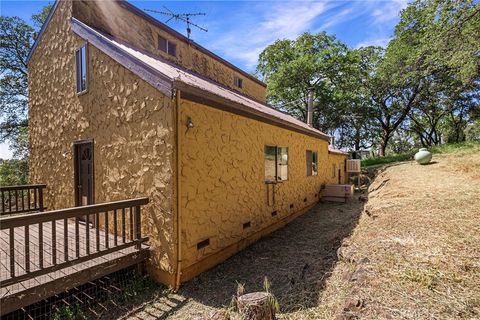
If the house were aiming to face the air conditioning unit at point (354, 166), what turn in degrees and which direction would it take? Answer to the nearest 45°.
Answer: approximately 180°

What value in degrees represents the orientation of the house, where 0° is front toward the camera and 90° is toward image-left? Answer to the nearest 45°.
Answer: approximately 45°

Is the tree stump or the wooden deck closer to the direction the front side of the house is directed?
the wooden deck

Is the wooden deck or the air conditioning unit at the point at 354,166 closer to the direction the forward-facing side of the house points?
the wooden deck

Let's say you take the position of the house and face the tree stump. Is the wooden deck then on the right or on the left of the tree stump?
right

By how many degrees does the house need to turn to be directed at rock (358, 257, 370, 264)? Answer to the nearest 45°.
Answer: approximately 90° to its left
